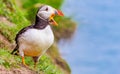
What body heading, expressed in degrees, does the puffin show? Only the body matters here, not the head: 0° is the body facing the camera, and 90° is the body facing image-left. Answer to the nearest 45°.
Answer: approximately 315°
